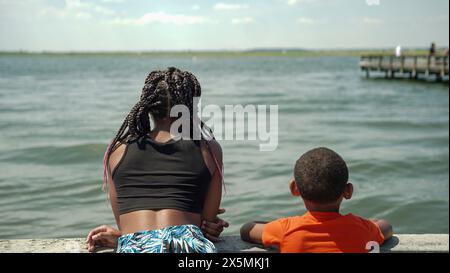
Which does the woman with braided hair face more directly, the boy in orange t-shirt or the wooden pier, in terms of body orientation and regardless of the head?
the wooden pier

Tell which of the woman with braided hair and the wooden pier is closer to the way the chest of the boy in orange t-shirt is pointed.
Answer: the wooden pier

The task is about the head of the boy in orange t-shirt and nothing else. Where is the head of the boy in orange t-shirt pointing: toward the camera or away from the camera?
away from the camera

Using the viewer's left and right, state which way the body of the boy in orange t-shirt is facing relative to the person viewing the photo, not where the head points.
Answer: facing away from the viewer

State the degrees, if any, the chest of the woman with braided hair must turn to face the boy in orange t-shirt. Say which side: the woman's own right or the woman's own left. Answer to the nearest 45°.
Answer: approximately 135° to the woman's own right

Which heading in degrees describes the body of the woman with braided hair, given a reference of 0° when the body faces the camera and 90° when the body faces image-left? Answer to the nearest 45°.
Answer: approximately 180°

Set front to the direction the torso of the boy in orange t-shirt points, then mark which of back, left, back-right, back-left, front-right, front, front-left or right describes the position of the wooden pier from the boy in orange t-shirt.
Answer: front

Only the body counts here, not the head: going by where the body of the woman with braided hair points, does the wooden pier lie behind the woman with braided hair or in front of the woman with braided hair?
in front

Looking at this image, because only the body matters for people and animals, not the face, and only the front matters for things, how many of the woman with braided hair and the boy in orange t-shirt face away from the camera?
2

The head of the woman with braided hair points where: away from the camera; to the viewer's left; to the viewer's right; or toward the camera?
away from the camera

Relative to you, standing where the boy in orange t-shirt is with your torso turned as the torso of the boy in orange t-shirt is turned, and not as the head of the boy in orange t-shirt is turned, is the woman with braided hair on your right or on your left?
on your left

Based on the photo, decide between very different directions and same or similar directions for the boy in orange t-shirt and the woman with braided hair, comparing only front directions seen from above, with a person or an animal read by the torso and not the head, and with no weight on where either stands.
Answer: same or similar directions
